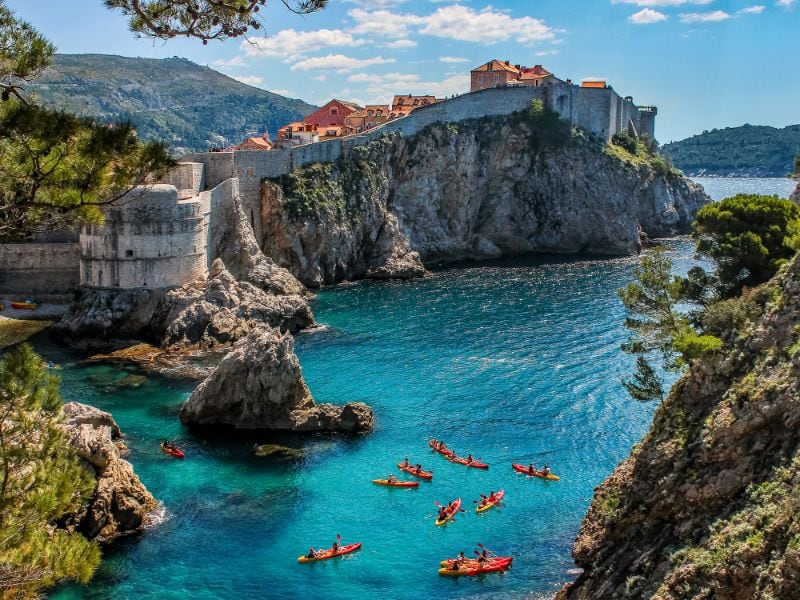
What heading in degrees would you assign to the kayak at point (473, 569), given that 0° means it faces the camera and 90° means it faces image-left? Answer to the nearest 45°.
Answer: approximately 270°

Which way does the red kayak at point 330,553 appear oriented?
to the viewer's right

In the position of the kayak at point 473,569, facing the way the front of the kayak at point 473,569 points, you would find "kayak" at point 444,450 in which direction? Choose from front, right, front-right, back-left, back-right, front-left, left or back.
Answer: left

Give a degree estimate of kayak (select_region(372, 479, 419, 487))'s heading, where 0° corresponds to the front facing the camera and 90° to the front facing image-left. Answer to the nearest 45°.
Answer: approximately 270°

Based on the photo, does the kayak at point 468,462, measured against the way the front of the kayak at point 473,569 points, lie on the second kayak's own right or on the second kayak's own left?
on the second kayak's own left

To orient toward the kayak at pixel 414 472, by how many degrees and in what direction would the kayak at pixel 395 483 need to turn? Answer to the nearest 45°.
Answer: approximately 45° to its left

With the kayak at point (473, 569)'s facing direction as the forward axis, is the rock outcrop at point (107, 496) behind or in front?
behind
